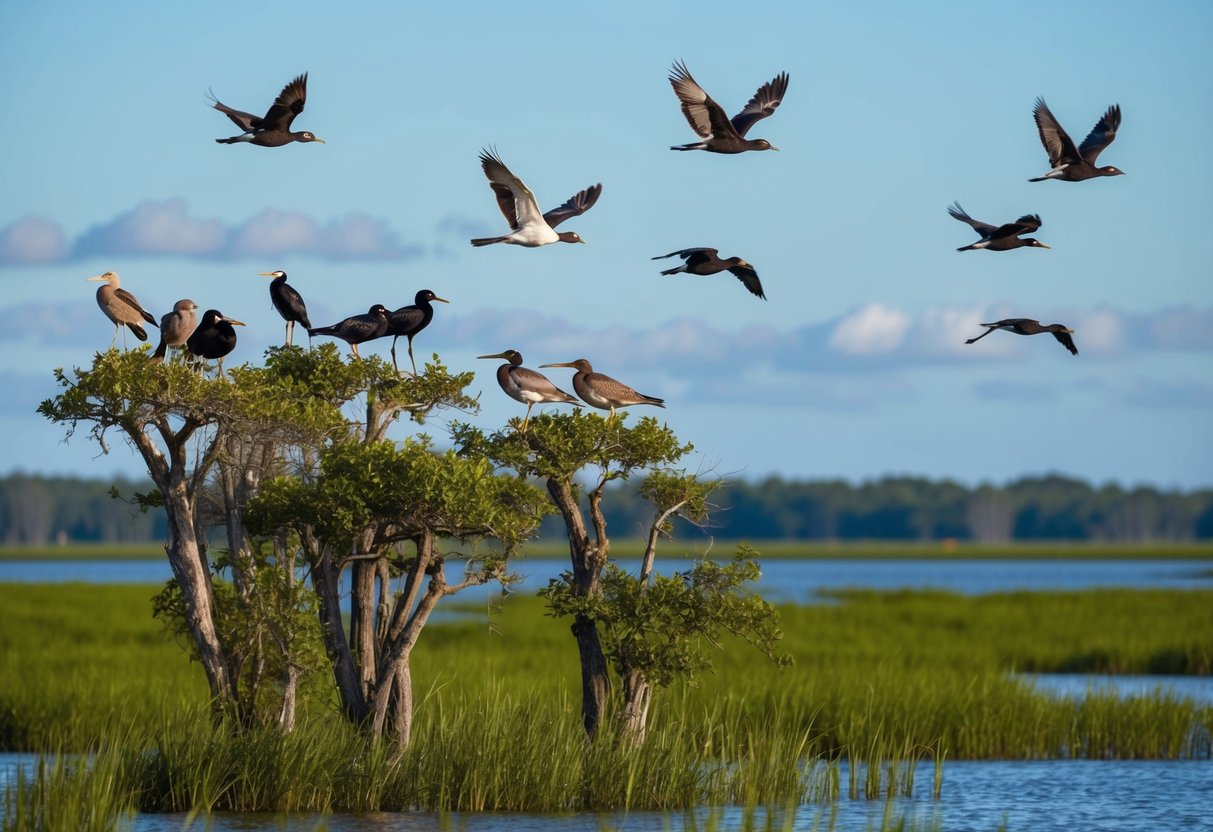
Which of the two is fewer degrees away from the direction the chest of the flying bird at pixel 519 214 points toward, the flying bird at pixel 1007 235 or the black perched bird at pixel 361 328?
the flying bird

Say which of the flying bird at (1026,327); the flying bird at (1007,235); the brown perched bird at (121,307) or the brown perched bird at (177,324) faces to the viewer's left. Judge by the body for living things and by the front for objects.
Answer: the brown perched bird at (121,307)

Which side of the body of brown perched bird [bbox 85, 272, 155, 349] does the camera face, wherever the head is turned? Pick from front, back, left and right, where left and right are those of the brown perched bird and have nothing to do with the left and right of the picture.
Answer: left

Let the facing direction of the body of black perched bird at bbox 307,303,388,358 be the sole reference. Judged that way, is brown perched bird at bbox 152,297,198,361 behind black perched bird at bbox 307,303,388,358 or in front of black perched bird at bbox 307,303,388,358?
behind

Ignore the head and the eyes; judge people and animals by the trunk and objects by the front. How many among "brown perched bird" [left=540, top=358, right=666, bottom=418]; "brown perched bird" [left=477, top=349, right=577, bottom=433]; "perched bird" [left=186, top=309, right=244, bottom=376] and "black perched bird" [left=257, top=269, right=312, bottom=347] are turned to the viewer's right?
1

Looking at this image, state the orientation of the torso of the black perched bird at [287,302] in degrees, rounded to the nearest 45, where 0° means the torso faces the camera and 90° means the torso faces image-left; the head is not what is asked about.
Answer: approximately 90°

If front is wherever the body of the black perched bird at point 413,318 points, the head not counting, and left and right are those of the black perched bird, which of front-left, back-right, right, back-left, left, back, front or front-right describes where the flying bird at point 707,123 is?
front

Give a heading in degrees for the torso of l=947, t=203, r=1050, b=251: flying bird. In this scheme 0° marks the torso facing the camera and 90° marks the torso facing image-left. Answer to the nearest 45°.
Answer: approximately 270°

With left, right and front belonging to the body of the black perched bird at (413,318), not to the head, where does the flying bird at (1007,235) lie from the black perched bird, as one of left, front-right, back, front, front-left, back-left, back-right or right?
front

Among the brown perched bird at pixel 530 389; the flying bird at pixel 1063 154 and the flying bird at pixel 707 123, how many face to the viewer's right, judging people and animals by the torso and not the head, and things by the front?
2

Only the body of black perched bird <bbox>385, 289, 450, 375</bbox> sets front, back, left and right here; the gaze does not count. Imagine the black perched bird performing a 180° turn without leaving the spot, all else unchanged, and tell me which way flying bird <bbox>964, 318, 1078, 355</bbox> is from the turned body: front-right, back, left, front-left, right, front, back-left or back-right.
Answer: back

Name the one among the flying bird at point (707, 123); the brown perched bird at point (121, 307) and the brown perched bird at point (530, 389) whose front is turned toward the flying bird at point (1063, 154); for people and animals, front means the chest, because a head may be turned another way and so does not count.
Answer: the flying bird at point (707, 123)

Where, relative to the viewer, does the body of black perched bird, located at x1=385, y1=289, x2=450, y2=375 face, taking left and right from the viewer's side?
facing to the right of the viewer

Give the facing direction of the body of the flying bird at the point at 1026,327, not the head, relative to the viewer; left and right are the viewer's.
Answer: facing to the right of the viewer

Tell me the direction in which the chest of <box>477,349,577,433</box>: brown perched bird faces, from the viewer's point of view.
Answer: to the viewer's left

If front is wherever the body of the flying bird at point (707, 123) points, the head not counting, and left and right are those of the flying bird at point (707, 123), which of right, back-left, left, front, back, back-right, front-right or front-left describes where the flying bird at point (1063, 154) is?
front
